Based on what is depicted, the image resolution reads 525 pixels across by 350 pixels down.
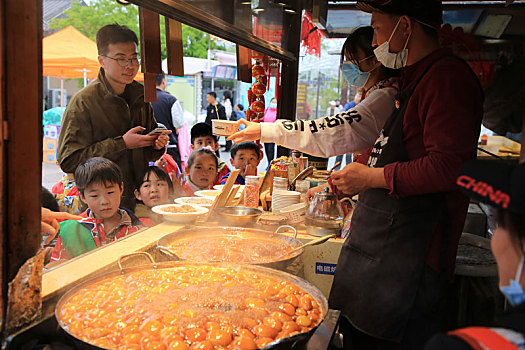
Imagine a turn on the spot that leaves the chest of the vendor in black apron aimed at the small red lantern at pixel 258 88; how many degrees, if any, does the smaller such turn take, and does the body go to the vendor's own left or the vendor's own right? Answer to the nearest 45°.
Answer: approximately 45° to the vendor's own right

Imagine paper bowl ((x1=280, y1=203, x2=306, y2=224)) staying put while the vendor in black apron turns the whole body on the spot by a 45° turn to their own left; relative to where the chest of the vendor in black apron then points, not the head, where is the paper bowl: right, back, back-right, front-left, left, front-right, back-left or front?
right

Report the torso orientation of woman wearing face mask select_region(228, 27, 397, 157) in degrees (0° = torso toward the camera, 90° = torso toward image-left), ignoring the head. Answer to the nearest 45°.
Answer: approximately 90°

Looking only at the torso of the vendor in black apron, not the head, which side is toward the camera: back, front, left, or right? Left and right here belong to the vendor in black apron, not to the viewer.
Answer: left

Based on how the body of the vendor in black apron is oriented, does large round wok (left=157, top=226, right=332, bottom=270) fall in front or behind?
in front

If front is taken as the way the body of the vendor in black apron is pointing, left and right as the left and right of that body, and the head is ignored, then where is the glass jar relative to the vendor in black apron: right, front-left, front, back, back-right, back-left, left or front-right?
front-right

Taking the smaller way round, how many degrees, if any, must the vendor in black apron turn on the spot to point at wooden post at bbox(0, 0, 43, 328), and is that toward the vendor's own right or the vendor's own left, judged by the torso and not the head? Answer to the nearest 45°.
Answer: approximately 45° to the vendor's own left

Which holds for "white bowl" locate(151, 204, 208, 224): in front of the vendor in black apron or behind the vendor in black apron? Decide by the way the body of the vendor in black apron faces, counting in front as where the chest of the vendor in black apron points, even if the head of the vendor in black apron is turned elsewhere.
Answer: in front

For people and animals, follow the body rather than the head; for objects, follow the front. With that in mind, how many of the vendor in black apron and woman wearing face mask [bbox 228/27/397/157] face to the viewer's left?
2
